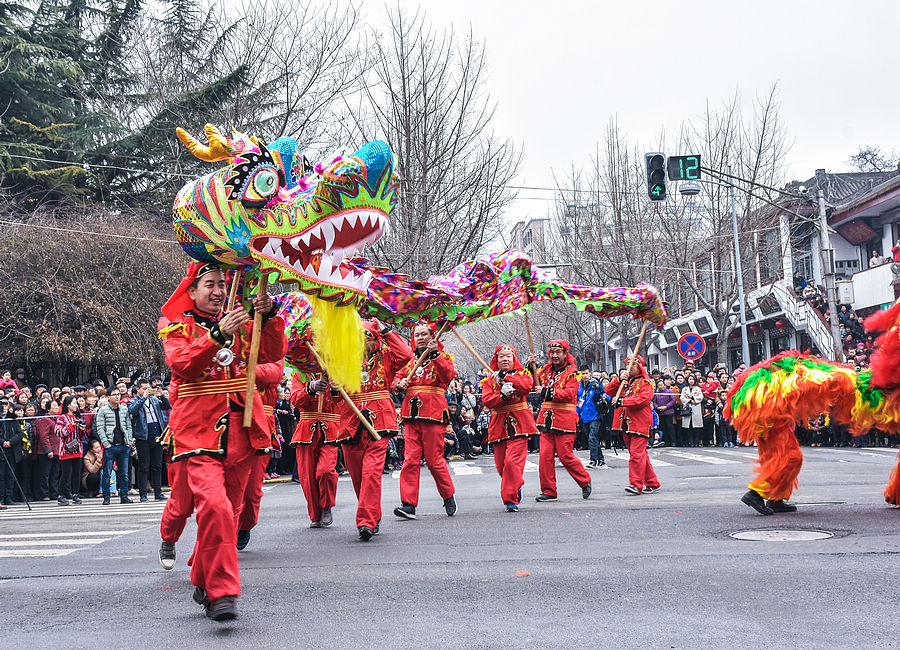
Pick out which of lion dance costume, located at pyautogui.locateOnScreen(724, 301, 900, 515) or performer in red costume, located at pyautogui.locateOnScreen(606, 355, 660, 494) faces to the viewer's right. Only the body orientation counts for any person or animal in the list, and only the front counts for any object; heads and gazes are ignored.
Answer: the lion dance costume

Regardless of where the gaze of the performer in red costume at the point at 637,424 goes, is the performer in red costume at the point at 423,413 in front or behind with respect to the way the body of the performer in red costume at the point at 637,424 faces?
in front

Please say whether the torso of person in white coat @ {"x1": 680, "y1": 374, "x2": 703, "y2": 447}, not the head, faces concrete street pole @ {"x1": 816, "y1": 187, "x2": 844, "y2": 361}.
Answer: no

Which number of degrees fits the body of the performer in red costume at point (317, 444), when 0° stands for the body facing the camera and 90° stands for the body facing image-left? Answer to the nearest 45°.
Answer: approximately 0°

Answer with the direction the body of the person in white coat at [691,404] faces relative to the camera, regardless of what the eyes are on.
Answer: toward the camera

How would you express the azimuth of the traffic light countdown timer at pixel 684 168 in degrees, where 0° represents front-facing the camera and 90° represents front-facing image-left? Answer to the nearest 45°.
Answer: approximately 0°

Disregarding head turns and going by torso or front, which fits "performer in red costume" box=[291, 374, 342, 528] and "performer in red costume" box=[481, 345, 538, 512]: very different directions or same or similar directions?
same or similar directions

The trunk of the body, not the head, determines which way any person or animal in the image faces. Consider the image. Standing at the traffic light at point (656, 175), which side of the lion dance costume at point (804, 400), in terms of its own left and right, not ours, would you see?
left

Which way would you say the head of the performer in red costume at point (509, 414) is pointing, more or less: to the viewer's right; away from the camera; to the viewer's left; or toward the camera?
toward the camera

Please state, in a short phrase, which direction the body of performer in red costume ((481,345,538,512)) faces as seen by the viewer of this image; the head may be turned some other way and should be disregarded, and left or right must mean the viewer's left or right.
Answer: facing the viewer

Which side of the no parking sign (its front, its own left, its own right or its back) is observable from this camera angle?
front

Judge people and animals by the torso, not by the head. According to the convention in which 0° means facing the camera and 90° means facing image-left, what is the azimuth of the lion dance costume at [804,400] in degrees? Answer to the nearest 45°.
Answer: approximately 270°

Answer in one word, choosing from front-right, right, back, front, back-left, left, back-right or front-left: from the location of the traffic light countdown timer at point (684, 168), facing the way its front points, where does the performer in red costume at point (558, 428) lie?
front

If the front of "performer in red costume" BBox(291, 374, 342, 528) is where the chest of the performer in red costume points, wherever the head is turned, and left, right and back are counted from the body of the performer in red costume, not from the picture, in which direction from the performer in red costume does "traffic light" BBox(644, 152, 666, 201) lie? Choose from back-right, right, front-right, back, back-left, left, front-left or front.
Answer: back-left

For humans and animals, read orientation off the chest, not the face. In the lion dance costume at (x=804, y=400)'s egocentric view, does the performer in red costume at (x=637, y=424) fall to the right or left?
on its left

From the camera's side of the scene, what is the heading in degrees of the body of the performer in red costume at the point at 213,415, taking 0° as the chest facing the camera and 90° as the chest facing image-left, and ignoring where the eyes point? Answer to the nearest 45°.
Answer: approximately 315°

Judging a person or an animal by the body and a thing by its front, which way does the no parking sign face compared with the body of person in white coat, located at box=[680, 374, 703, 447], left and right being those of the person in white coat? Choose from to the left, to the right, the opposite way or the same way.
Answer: the same way
